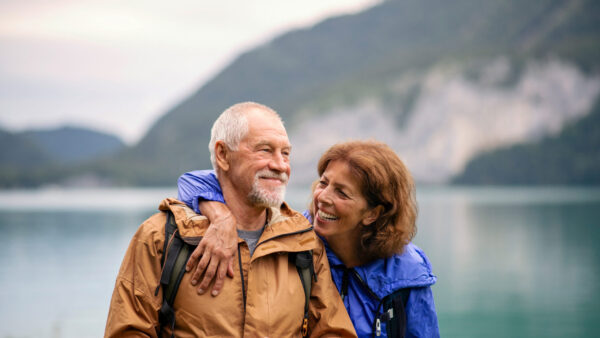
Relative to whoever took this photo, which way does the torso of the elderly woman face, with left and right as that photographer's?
facing the viewer and to the left of the viewer

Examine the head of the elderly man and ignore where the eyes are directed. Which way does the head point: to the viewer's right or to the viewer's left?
to the viewer's right

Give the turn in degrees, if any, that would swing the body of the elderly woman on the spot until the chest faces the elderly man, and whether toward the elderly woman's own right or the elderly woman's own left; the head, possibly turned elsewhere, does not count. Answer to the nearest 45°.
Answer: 0° — they already face them
